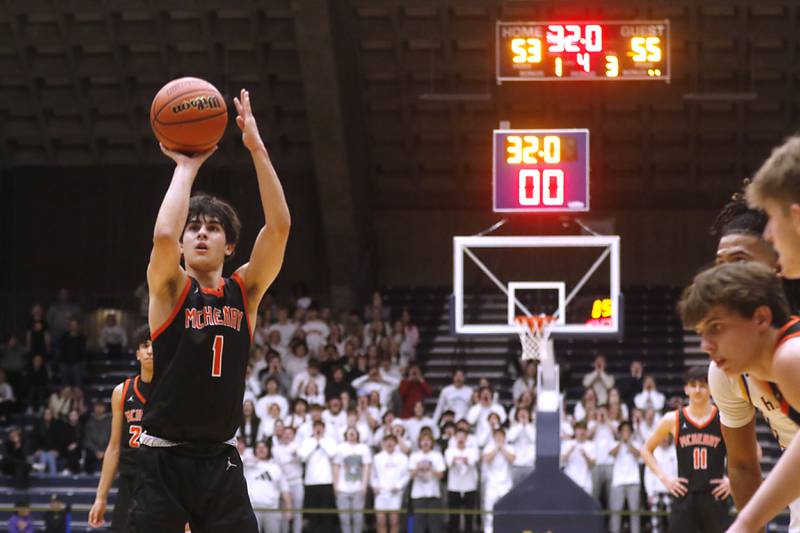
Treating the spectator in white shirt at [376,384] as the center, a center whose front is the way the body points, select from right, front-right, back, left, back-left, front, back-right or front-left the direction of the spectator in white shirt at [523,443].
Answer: front-left

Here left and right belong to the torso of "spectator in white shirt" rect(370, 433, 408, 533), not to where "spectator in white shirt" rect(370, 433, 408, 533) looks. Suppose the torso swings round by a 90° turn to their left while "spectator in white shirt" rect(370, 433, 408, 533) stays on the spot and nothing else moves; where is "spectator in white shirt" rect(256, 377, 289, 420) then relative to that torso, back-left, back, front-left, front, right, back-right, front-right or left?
back-left

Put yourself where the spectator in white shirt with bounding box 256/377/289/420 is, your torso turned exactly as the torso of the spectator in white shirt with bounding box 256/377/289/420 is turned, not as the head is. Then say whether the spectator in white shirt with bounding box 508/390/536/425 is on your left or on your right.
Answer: on your left

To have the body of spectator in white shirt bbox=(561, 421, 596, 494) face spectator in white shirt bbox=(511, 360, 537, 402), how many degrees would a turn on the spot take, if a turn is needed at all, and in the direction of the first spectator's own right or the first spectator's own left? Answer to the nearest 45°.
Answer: approximately 180°

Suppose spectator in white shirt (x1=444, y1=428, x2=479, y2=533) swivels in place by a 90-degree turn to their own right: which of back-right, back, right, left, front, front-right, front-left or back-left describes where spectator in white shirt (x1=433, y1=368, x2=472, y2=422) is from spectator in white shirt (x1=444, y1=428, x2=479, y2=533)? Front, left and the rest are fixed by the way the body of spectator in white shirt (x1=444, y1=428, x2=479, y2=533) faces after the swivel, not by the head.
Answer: right

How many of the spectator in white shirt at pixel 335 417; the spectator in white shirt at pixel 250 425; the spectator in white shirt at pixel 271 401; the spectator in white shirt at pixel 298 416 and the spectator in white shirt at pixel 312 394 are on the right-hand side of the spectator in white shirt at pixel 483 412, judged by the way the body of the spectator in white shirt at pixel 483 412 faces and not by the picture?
5

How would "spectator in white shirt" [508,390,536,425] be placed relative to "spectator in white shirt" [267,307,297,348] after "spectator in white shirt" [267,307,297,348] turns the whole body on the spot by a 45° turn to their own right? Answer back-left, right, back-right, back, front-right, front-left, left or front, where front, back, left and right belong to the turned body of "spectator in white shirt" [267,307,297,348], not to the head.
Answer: left

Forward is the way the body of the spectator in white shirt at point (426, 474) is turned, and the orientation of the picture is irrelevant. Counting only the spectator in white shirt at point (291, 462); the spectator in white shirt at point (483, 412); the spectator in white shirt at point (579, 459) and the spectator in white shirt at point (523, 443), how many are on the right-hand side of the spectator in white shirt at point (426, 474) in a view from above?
1
